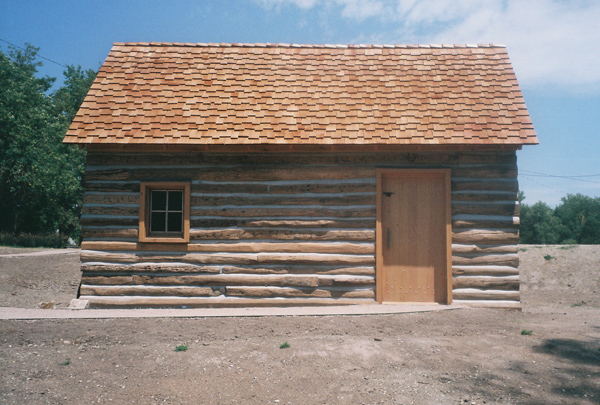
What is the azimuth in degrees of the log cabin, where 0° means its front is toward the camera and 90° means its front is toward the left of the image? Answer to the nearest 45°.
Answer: approximately 0°

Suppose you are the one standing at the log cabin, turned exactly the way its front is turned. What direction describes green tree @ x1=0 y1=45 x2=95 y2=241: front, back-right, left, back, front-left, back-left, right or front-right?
back-right

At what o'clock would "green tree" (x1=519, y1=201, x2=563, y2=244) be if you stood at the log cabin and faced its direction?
The green tree is roughly at 7 o'clock from the log cabin.

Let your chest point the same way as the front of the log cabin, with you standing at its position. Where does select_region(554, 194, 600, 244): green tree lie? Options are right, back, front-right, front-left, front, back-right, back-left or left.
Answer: back-left
